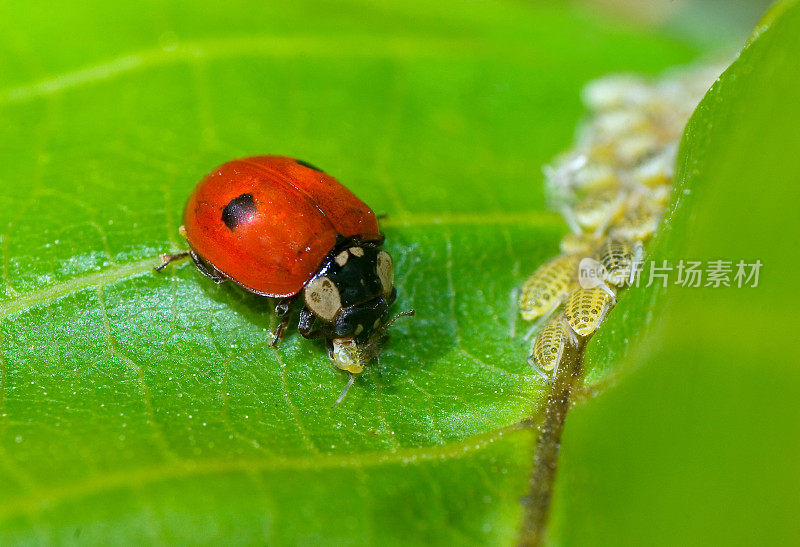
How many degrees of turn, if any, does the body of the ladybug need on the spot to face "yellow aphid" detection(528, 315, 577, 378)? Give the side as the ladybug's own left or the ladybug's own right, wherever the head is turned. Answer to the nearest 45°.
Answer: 0° — it already faces it

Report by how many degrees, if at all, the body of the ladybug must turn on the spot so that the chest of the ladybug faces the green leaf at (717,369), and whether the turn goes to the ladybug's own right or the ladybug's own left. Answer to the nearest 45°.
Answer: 0° — it already faces it

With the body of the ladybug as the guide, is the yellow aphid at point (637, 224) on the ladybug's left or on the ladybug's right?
on the ladybug's left

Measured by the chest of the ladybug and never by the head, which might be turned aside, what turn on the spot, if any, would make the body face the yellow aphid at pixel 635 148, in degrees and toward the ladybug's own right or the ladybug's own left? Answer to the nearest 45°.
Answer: approximately 90° to the ladybug's own left

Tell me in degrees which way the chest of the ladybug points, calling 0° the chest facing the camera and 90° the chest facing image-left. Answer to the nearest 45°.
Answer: approximately 315°

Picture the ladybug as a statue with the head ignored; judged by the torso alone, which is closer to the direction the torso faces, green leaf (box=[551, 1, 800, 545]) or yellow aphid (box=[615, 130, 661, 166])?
the green leaf
